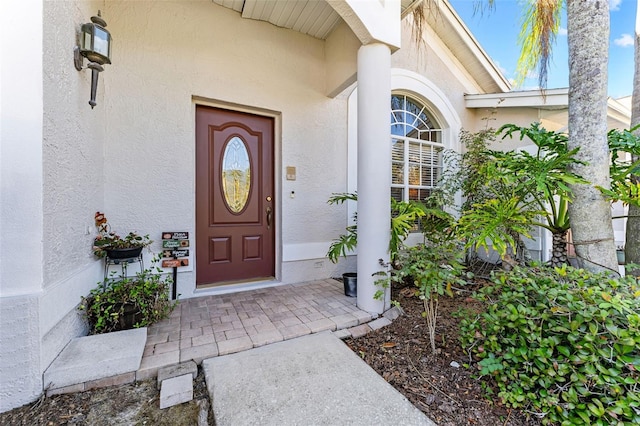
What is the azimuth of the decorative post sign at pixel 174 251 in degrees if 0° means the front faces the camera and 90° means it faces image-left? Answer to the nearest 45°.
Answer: approximately 0°

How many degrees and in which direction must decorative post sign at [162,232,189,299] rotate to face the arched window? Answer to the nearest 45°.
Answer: approximately 90° to its left

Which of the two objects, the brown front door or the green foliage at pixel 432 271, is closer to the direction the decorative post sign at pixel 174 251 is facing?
the green foliage

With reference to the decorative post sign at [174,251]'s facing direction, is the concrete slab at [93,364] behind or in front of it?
in front

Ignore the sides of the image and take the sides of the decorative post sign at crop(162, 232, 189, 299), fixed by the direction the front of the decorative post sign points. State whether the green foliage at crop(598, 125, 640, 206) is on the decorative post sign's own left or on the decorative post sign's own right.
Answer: on the decorative post sign's own left

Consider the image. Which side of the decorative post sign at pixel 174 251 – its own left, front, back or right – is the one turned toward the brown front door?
left

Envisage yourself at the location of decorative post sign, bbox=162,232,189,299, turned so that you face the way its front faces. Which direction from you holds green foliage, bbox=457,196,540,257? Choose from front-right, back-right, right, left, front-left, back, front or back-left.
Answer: front-left

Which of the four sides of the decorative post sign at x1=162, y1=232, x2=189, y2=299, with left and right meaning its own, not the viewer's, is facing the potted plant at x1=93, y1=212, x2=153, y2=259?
right

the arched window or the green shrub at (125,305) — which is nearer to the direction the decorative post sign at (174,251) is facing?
the green shrub

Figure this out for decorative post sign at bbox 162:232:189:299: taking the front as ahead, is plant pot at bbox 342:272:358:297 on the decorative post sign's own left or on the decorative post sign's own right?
on the decorative post sign's own left
